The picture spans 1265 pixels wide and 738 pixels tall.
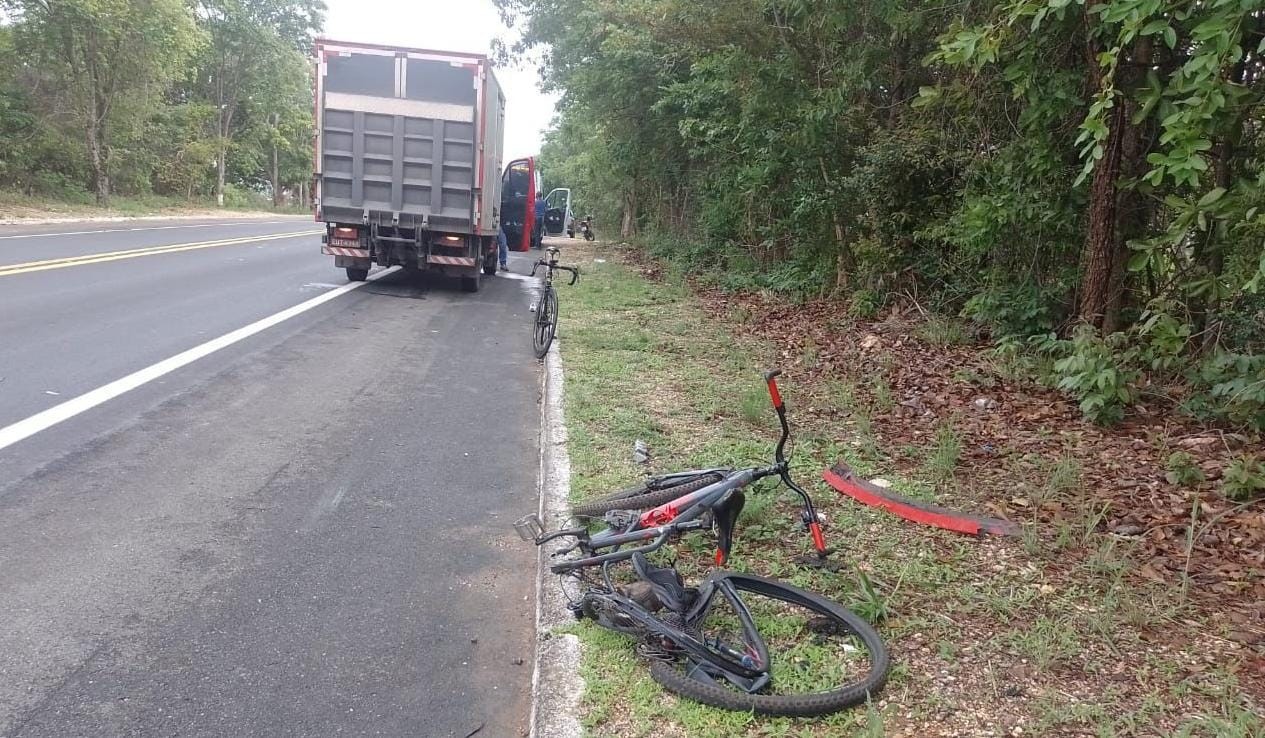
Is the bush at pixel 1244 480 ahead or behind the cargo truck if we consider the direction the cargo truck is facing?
behind

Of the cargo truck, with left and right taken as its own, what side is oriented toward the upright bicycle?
back

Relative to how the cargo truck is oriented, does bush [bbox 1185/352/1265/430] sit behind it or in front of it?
behind

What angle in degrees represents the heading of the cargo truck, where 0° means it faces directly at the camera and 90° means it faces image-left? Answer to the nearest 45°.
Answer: approximately 180°

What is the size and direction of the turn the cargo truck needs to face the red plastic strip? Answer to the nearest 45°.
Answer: approximately 180°

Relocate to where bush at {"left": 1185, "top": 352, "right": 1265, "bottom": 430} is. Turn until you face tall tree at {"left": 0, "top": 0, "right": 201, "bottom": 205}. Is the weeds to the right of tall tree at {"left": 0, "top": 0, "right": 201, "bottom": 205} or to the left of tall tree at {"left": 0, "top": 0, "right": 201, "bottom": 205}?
left

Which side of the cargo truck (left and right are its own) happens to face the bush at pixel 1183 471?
back

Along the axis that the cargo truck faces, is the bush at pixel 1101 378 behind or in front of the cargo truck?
behind

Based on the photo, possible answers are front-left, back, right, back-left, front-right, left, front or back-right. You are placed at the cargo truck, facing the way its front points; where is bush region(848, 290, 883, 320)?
back-right

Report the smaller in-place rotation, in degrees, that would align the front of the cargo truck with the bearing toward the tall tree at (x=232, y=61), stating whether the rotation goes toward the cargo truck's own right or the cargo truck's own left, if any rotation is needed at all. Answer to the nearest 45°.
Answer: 0° — it already faces it
